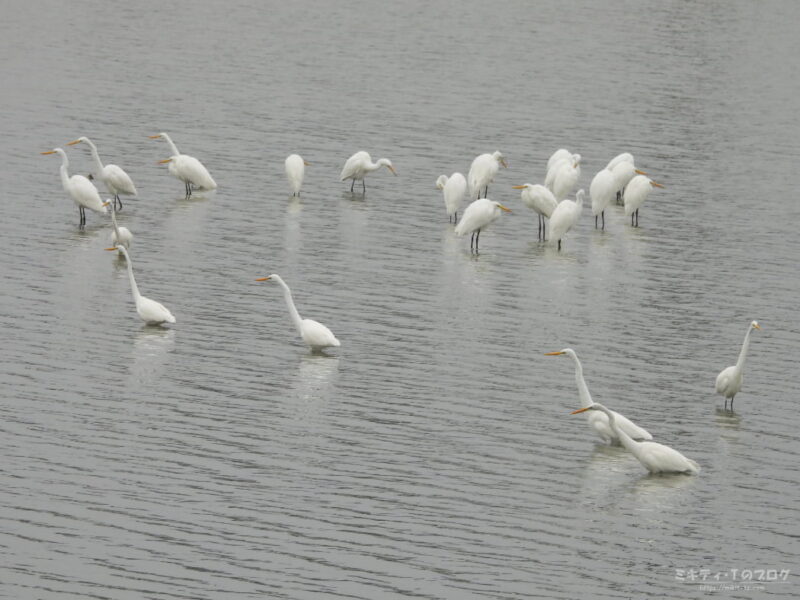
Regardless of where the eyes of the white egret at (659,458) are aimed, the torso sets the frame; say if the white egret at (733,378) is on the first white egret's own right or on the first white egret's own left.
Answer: on the first white egret's own right

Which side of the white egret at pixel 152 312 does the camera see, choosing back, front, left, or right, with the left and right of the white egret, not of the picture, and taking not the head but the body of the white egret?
left

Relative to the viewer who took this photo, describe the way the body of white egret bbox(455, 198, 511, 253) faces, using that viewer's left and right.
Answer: facing to the right of the viewer

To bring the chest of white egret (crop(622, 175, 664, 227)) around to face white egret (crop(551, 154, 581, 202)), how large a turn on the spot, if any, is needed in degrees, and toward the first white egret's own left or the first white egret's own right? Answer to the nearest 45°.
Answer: approximately 180°

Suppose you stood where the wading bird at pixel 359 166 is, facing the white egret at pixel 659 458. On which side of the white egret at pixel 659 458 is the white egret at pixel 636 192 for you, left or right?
left

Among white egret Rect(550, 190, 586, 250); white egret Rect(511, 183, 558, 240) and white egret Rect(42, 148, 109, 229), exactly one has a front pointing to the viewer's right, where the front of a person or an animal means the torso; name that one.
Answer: white egret Rect(550, 190, 586, 250)

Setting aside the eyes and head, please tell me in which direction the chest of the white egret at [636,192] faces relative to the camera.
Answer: to the viewer's right

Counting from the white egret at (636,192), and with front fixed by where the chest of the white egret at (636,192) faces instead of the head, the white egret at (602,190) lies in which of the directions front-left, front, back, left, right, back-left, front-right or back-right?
back-right

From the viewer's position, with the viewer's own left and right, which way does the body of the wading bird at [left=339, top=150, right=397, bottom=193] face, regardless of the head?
facing to the right of the viewer

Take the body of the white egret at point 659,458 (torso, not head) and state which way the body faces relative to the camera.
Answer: to the viewer's left

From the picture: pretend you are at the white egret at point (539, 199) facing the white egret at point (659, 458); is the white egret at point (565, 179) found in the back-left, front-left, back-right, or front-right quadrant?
back-left

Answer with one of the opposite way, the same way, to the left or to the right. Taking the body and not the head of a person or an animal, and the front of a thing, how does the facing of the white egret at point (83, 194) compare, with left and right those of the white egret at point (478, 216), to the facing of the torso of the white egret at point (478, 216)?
the opposite way

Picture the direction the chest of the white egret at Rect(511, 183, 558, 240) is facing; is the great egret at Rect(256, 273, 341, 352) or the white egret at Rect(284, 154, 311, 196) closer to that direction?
the white egret

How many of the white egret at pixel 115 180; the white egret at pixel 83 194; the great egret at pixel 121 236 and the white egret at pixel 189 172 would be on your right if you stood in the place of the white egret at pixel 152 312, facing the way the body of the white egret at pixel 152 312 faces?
4

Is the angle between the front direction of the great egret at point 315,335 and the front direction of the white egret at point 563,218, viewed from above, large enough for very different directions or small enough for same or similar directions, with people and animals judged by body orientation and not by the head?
very different directions

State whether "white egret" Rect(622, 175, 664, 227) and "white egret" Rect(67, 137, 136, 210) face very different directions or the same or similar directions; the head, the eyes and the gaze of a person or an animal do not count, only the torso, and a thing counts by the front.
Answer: very different directions

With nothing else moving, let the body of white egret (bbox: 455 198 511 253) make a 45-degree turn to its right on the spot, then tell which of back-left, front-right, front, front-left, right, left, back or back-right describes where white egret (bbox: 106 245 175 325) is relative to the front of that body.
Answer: right

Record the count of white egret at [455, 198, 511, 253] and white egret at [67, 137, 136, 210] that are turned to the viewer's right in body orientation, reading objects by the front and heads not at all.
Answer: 1
